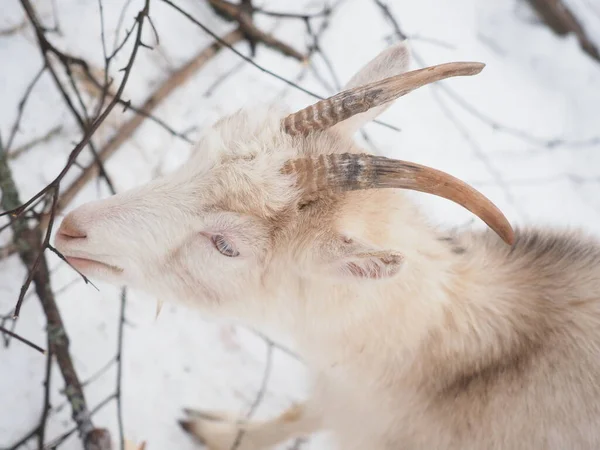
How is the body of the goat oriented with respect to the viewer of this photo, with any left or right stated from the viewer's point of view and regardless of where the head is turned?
facing to the left of the viewer

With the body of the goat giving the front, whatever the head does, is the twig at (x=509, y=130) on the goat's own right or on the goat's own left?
on the goat's own right

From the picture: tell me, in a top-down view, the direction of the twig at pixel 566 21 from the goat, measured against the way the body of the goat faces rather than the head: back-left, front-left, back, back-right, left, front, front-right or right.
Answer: back-right
